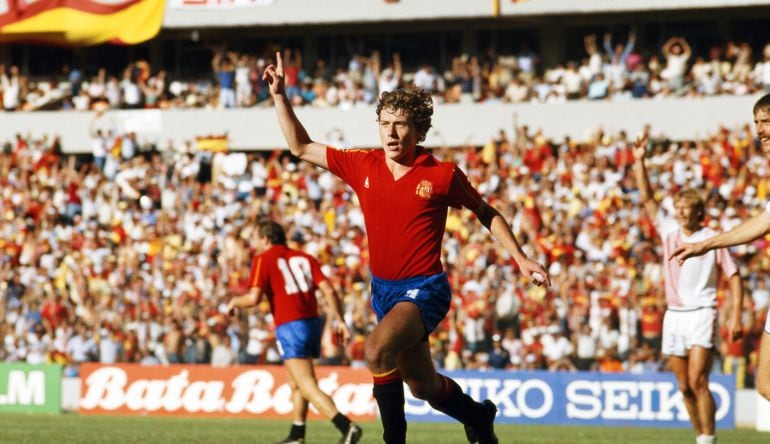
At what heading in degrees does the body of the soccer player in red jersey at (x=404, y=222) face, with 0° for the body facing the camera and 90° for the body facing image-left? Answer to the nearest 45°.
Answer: approximately 45°

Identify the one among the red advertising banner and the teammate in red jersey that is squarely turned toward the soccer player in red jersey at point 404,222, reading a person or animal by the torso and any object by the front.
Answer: the red advertising banner

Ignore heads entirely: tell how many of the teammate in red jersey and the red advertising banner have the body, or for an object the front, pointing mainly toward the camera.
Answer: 1

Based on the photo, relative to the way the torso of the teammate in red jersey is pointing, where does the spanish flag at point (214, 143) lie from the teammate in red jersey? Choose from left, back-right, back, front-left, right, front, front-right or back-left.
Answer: front-right

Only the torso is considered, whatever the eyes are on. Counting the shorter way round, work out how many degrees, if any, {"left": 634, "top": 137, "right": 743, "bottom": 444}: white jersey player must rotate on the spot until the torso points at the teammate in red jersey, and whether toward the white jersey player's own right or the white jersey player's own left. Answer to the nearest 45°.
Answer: approximately 90° to the white jersey player's own right

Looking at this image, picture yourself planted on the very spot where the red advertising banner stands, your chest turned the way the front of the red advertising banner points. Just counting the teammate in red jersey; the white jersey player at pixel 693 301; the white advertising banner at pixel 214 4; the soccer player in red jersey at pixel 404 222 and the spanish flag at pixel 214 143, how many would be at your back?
2

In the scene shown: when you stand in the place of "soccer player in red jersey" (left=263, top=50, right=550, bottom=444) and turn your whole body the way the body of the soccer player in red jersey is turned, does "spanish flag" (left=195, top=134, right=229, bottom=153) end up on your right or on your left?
on your right

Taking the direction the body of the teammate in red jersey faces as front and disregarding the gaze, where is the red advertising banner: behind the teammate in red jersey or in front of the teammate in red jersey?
in front

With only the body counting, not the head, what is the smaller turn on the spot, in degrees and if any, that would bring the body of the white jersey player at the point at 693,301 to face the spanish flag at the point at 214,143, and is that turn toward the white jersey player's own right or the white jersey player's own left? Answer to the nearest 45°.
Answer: approximately 135° to the white jersey player's own right

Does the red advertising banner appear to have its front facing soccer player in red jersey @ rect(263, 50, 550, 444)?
yes

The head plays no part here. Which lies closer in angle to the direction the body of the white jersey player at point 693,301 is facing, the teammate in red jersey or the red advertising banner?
the teammate in red jersey
